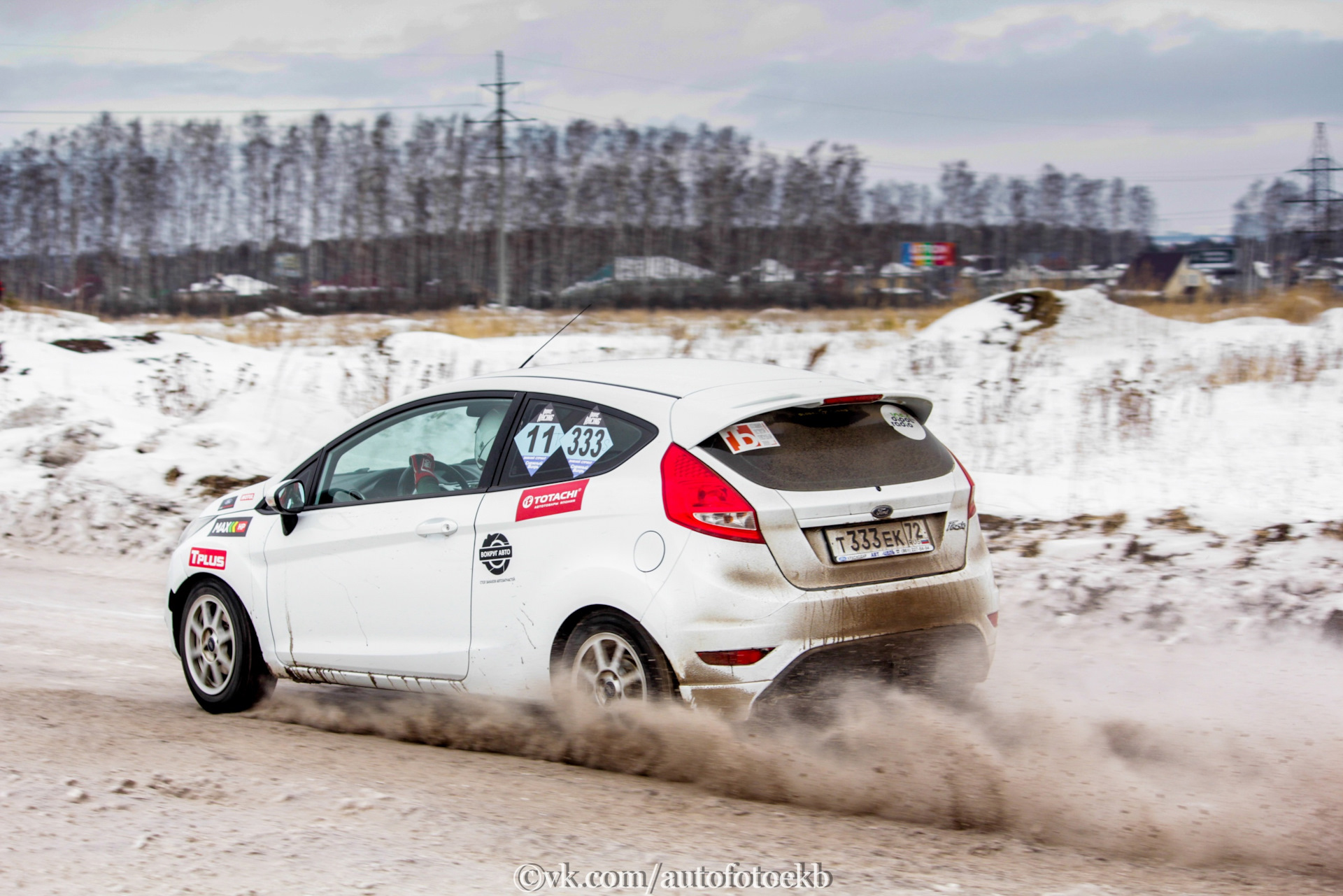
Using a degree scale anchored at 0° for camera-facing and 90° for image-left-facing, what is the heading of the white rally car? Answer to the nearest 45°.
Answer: approximately 135°
